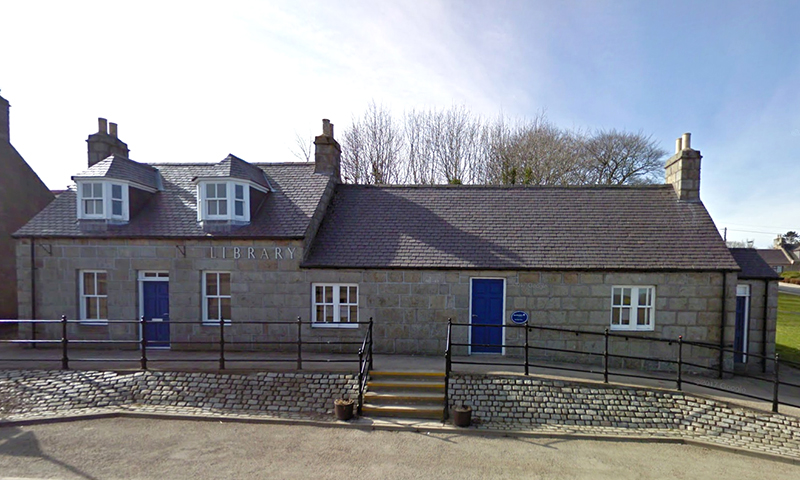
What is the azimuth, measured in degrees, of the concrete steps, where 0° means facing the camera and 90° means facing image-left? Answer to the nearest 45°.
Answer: approximately 0°

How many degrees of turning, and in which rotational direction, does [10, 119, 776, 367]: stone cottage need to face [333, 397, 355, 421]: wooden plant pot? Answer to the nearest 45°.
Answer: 0° — it already faces it

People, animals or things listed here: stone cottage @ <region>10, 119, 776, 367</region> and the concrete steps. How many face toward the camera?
2
